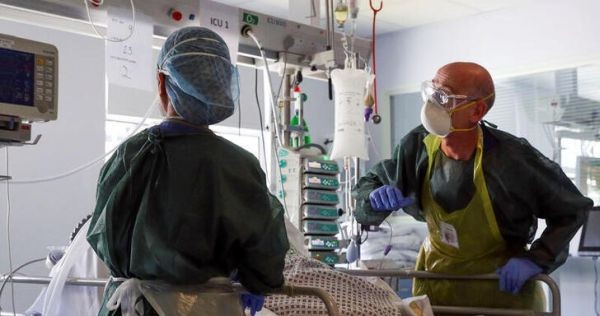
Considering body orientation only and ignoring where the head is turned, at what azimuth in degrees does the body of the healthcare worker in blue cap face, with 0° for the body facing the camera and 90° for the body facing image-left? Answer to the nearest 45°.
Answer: approximately 180°

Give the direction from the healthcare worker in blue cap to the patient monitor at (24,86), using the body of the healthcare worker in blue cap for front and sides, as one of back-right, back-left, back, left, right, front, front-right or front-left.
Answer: front-left

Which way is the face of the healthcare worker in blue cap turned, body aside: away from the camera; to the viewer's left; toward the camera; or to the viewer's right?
away from the camera

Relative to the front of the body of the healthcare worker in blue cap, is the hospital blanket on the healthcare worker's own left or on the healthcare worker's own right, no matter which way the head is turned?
on the healthcare worker's own right

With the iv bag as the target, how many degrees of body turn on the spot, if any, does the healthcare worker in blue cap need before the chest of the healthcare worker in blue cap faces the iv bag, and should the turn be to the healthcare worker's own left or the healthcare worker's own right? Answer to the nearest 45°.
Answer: approximately 45° to the healthcare worker's own right
